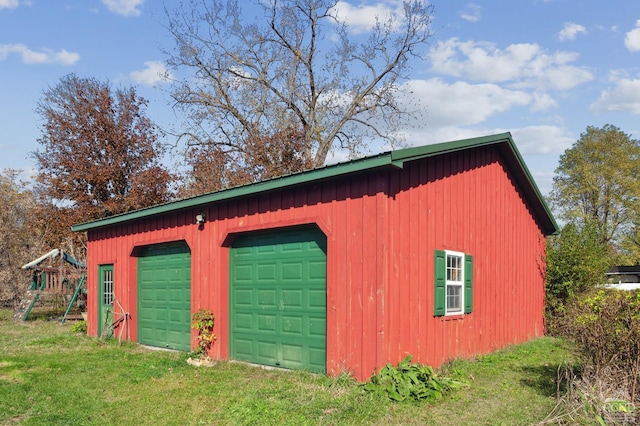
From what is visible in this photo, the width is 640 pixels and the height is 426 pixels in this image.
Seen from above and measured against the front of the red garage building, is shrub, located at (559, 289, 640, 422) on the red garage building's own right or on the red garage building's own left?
on the red garage building's own left

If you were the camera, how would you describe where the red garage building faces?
facing the viewer and to the left of the viewer
